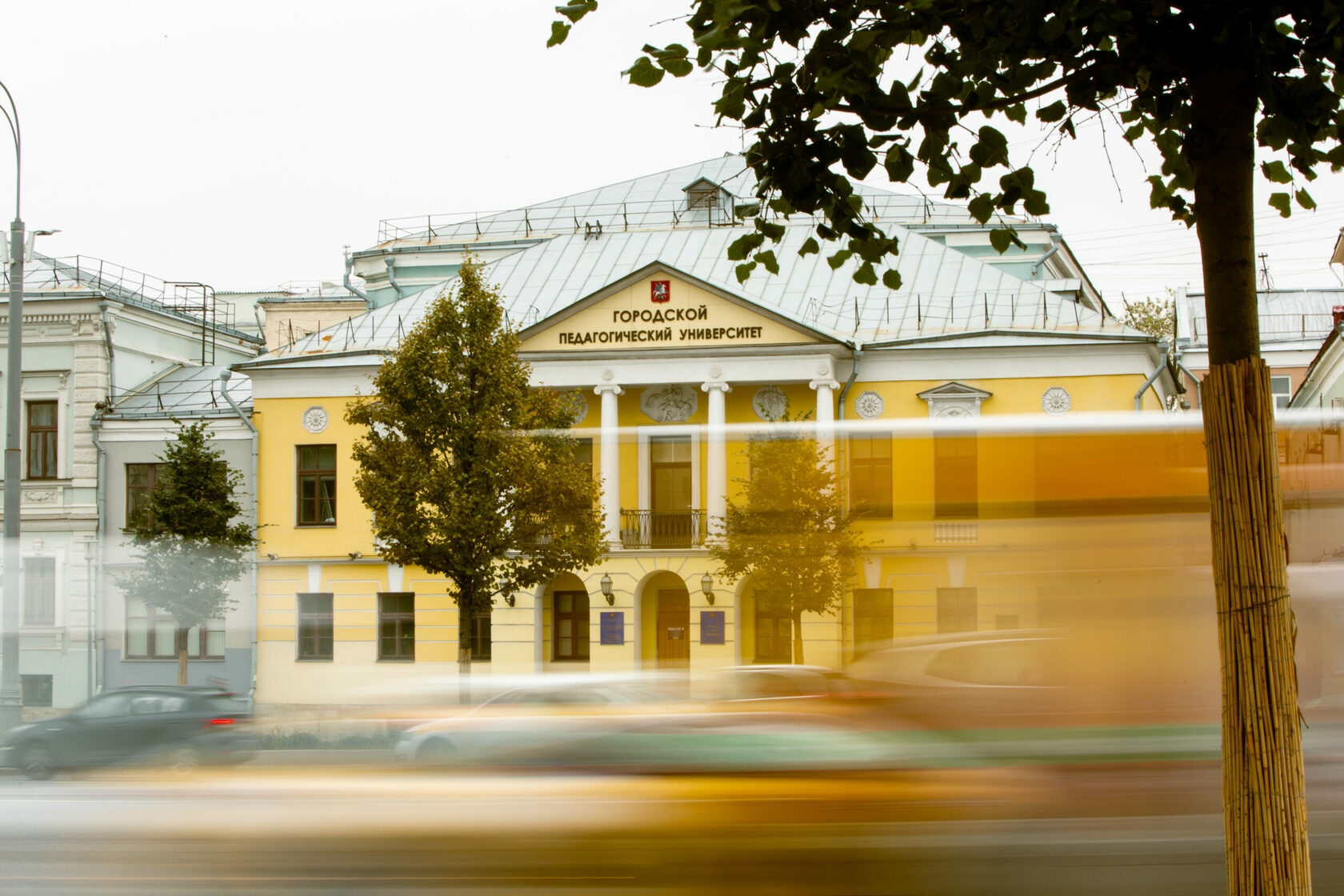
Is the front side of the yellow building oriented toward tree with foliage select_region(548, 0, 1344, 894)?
yes

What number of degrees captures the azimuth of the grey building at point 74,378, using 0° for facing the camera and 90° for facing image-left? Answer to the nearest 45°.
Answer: approximately 0°

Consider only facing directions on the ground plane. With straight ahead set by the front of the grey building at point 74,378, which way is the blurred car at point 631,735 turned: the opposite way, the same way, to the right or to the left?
to the right

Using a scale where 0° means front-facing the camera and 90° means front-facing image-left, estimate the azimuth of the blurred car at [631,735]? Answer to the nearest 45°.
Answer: approximately 90°

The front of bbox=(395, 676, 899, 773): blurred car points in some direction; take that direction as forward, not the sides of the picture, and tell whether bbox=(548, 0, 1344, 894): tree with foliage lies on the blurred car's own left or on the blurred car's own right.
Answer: on the blurred car's own left

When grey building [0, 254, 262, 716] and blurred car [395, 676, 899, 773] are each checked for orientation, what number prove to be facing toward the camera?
1

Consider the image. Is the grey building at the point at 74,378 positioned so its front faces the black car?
yes

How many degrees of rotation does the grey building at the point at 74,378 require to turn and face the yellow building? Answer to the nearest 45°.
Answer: approximately 45° to its left
